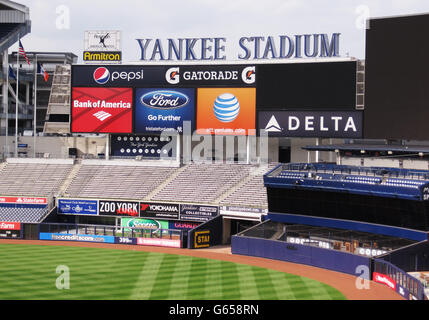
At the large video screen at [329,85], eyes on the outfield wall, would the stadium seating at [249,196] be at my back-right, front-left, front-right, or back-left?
front-right

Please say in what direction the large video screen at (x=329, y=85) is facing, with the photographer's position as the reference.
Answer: facing the viewer

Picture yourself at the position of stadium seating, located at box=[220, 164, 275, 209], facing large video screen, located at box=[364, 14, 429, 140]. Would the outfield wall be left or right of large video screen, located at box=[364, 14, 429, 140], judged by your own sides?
right

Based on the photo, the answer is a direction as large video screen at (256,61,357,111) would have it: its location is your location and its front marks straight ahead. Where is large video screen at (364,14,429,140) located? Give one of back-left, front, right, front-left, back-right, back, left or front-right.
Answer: front-left
